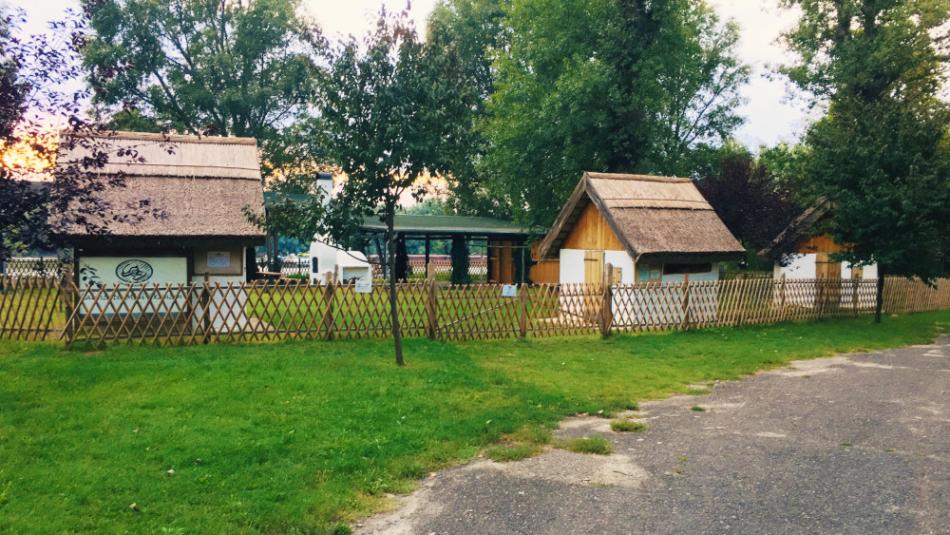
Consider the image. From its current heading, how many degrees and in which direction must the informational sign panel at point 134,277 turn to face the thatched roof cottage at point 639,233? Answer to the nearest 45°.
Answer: approximately 90° to its left

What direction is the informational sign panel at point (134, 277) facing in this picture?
toward the camera

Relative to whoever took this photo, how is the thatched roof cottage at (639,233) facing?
facing the viewer and to the left of the viewer

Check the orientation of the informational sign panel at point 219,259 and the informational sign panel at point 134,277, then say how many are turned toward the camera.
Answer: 2

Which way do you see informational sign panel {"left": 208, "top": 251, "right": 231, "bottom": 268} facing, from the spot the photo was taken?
facing the viewer

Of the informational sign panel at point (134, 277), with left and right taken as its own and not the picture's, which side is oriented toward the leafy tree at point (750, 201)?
left

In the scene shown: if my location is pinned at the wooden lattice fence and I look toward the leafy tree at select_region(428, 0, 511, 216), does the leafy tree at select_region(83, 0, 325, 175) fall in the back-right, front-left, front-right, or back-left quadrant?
front-left

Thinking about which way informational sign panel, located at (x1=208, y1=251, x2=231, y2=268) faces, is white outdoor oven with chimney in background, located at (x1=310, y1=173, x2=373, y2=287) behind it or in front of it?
behind

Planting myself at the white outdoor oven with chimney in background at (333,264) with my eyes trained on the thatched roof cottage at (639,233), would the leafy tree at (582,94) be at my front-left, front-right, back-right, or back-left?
front-left

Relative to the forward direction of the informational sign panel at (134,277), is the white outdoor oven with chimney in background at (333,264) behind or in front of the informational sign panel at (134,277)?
behind

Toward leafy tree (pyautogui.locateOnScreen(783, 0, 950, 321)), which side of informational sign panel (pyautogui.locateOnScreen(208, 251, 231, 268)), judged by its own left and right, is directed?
left

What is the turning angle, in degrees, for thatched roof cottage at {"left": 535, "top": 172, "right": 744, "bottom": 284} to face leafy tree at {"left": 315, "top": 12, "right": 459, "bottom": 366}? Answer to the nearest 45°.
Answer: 0° — it already faces it
